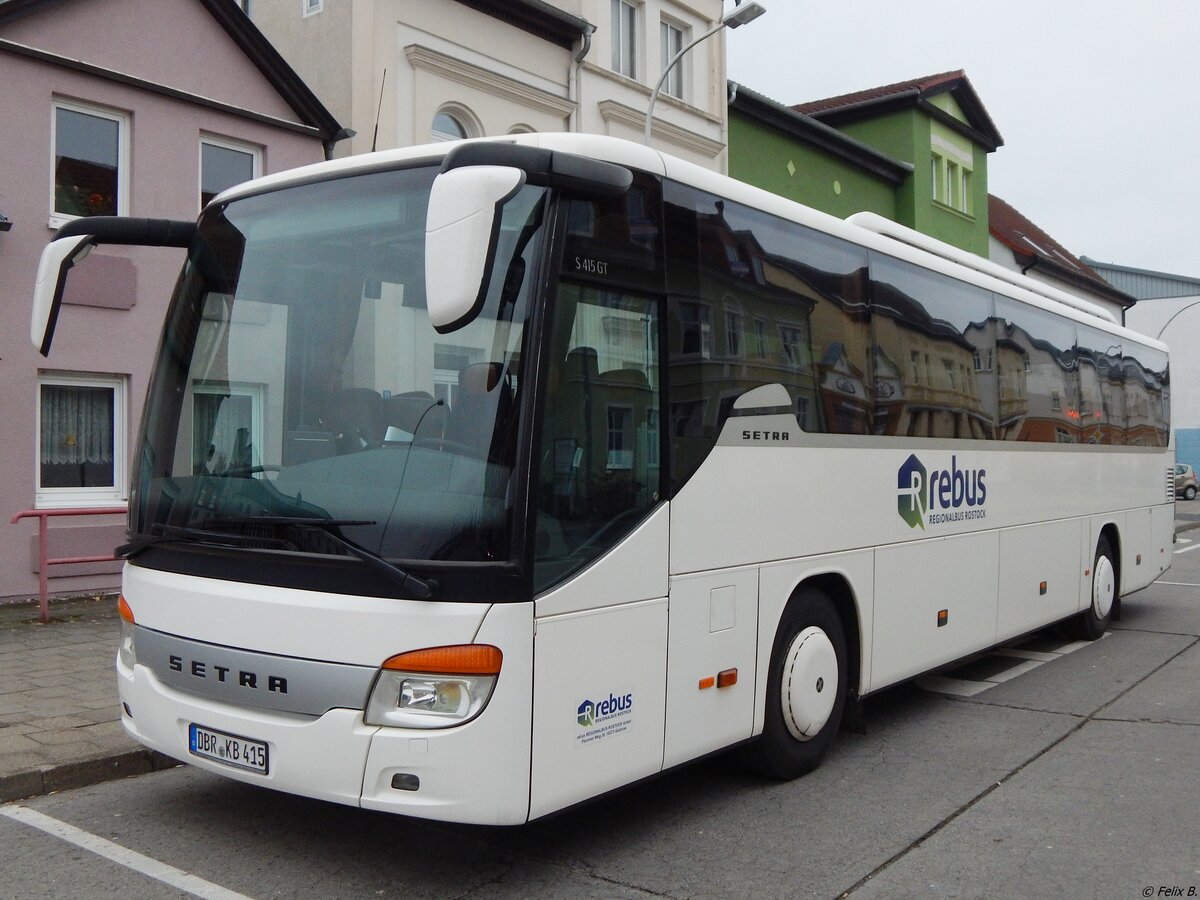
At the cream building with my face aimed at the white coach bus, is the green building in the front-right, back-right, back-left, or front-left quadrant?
back-left

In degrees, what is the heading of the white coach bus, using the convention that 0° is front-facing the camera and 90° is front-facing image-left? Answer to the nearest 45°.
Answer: approximately 45°

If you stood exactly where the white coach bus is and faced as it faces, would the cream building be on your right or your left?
on your right

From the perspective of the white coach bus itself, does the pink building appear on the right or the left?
on its right

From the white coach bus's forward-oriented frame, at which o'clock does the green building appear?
The green building is roughly at 5 o'clock from the white coach bus.
